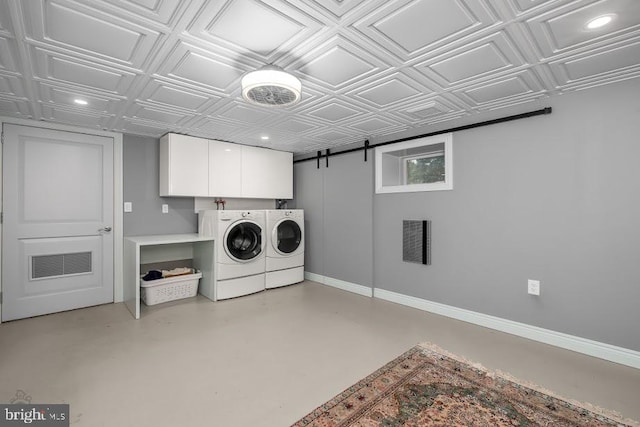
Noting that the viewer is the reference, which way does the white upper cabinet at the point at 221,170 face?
facing the viewer and to the right of the viewer

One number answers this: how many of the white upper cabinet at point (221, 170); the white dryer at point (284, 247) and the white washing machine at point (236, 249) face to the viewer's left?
0

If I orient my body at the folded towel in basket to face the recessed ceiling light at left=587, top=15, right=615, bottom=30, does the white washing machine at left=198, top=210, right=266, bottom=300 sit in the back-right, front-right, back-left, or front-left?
front-left

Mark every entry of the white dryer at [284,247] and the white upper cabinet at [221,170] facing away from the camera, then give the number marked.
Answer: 0

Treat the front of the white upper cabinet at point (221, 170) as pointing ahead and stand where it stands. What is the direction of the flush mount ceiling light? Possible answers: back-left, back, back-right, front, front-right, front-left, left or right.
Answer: front-right

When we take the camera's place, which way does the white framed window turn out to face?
facing the viewer and to the left of the viewer

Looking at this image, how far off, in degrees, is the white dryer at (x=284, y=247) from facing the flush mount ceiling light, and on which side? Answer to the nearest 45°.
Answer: approximately 45° to its right

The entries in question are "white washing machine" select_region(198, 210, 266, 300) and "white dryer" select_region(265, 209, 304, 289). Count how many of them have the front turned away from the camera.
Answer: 0

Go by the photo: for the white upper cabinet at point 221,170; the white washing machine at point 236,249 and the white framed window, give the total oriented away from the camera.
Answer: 0

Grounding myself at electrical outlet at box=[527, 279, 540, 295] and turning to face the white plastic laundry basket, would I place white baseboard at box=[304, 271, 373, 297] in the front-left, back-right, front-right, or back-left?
front-right

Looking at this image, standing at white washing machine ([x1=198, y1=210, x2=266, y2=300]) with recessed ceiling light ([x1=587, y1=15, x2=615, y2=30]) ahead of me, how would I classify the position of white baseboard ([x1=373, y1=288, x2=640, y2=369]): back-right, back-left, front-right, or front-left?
front-left

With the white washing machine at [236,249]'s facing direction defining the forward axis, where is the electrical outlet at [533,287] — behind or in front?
in front

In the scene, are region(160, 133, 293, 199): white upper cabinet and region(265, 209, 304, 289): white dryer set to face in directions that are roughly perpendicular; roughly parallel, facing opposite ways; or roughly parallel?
roughly parallel

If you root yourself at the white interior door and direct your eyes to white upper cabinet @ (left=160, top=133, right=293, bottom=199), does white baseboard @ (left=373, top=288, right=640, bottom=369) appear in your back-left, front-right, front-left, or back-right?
front-right
